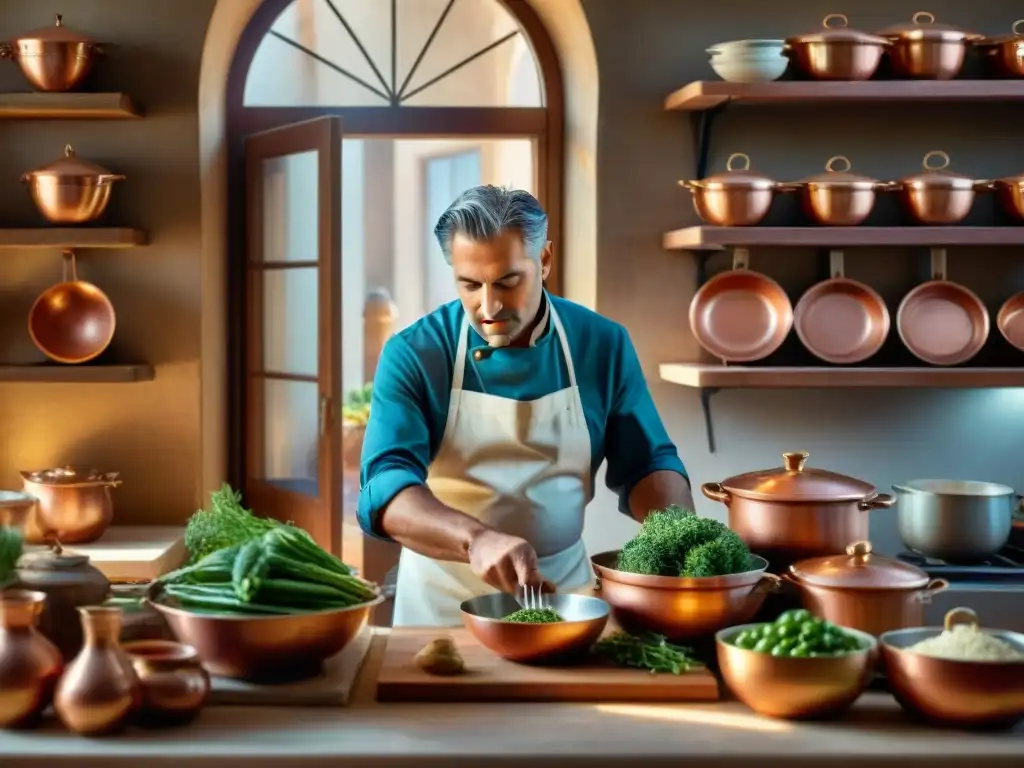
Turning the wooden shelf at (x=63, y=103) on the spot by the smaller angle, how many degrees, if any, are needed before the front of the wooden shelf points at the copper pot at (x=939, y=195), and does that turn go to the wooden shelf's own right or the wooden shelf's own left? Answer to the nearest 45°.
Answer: approximately 90° to the wooden shelf's own left

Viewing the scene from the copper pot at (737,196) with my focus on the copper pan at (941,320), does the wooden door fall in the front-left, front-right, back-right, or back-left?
back-left

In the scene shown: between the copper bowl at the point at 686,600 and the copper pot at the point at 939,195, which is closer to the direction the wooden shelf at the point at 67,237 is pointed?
the copper bowl

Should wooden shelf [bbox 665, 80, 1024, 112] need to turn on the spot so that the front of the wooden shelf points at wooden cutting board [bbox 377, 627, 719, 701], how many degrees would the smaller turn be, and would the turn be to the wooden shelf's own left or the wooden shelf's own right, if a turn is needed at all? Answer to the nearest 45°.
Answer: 0° — it already faces it

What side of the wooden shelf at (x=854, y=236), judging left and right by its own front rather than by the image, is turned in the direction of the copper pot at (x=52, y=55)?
right

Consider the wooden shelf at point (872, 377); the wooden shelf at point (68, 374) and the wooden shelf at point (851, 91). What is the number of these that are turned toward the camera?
3

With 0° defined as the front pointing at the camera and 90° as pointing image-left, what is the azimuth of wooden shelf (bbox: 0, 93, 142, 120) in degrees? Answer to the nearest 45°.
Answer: approximately 0°

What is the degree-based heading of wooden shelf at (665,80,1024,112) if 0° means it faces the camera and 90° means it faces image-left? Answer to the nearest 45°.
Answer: approximately 0°
